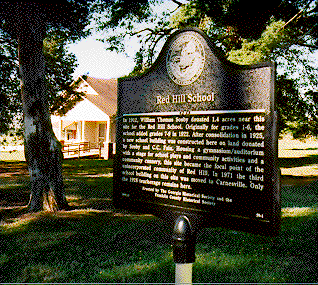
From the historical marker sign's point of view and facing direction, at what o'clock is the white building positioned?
The white building is roughly at 4 o'clock from the historical marker sign.

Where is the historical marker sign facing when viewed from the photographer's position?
facing the viewer and to the left of the viewer

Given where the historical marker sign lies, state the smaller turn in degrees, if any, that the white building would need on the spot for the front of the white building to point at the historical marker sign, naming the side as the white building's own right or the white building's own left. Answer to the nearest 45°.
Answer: approximately 45° to the white building's own left

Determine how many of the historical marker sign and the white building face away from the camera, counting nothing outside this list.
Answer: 0
